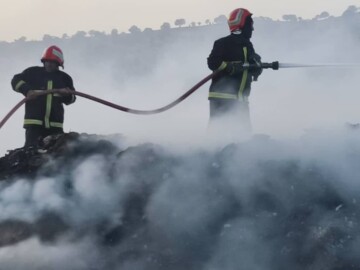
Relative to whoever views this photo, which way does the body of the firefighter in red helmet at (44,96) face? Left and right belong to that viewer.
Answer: facing the viewer

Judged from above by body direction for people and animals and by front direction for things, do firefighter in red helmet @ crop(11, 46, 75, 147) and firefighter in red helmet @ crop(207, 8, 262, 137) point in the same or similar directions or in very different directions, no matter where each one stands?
same or similar directions

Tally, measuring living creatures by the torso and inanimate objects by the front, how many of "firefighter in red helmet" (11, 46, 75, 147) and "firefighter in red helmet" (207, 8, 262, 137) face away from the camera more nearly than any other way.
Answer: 0

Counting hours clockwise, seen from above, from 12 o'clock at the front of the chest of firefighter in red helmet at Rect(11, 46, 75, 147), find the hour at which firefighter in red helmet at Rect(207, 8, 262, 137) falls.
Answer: firefighter in red helmet at Rect(207, 8, 262, 137) is roughly at 10 o'clock from firefighter in red helmet at Rect(11, 46, 75, 147).

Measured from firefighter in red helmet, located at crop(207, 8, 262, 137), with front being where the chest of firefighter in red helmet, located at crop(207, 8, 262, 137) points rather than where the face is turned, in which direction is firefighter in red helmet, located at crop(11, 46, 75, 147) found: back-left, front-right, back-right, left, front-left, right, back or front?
back-right

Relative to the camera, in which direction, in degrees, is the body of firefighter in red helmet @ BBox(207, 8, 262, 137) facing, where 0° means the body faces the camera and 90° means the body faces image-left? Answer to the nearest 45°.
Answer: approximately 315°
